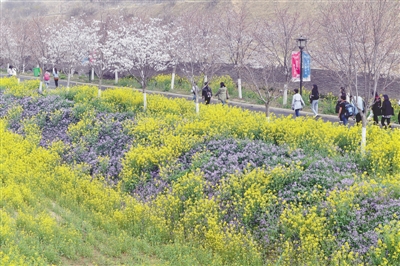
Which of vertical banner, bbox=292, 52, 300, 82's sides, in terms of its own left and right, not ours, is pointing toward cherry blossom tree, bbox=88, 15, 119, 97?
right

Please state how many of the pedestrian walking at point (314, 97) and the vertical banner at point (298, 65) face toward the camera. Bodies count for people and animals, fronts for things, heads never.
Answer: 1

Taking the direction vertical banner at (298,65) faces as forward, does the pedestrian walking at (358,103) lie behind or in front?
in front

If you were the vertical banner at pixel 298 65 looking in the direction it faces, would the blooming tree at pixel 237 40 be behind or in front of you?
behind

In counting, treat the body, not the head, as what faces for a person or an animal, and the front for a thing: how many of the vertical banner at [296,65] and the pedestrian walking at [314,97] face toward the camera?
1

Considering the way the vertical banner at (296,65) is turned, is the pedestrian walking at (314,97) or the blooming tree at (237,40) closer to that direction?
the pedestrian walking

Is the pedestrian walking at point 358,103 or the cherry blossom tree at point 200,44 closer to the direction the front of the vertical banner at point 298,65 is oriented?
the pedestrian walking

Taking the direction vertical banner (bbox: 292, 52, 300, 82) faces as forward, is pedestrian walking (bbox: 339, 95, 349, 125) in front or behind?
in front
